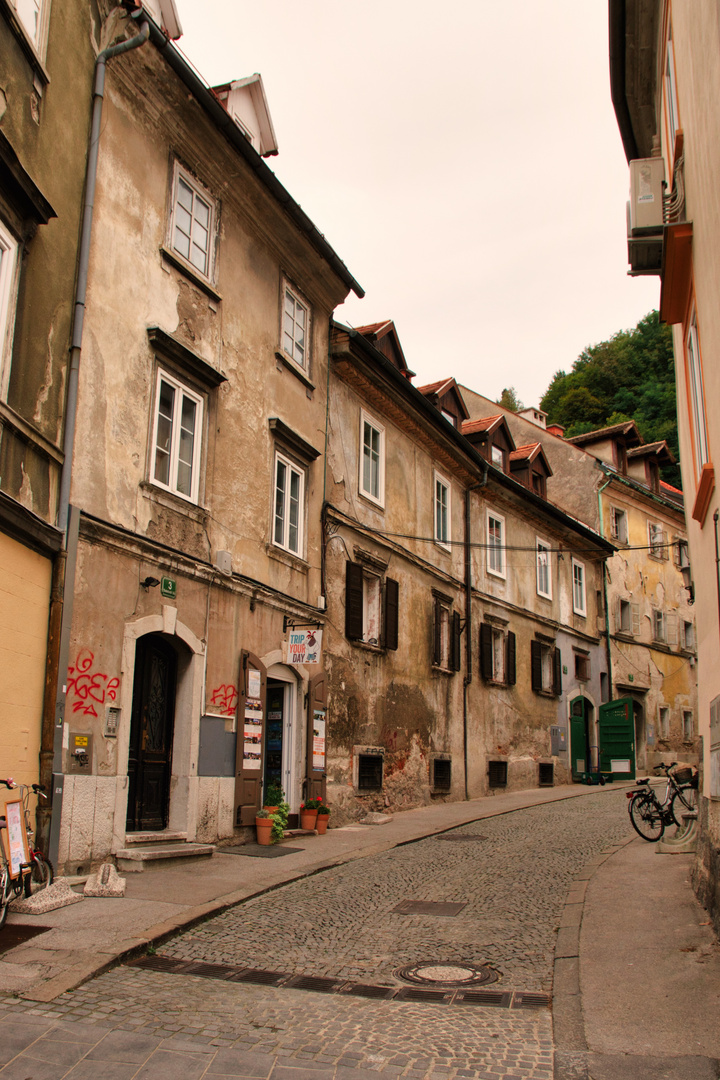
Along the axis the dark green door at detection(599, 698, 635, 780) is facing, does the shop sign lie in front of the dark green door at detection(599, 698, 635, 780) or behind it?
in front

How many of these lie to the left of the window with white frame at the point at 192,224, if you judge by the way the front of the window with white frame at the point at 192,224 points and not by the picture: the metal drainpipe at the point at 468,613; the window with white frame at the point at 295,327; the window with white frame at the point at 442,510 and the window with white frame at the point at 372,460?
4

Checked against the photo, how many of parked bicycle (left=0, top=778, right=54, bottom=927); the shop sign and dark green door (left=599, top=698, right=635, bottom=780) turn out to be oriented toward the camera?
2

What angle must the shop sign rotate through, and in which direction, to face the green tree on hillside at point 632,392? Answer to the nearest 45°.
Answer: approximately 135° to its left

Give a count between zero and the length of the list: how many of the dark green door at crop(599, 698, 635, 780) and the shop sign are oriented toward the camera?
2

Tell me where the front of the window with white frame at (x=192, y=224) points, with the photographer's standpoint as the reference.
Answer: facing the viewer and to the right of the viewer
